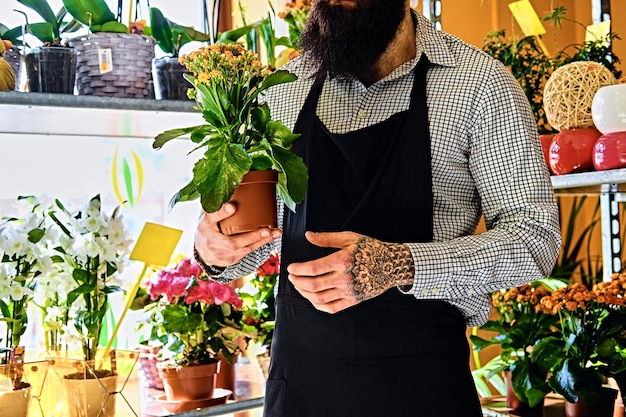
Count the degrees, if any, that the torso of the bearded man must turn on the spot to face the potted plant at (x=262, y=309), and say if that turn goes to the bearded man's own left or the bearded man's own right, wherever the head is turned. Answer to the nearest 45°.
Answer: approximately 90° to the bearded man's own right

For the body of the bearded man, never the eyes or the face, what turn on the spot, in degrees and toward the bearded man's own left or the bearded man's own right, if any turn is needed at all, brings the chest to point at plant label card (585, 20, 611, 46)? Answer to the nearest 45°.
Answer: approximately 180°

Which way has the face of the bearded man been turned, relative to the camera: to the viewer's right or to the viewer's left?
to the viewer's left

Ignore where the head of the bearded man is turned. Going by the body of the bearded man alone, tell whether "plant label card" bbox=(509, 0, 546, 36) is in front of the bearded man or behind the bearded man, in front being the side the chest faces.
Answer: behind

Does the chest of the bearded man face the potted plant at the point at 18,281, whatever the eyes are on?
no

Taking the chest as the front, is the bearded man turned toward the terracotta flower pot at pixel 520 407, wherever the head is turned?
no

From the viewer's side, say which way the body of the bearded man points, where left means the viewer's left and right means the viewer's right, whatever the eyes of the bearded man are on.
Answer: facing the viewer and to the left of the viewer

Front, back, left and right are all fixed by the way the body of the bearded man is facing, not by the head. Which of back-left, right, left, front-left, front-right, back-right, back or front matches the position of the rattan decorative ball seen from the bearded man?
back

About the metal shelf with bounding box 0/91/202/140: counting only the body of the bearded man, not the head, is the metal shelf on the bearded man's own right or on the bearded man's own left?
on the bearded man's own right

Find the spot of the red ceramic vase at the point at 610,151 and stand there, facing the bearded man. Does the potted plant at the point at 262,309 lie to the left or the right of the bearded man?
right

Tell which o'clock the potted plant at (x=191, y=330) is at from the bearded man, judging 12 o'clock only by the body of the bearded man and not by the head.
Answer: The potted plant is roughly at 3 o'clock from the bearded man.

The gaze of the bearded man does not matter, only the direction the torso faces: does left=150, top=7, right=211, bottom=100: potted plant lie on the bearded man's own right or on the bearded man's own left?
on the bearded man's own right

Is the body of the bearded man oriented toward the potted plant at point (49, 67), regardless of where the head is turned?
no
